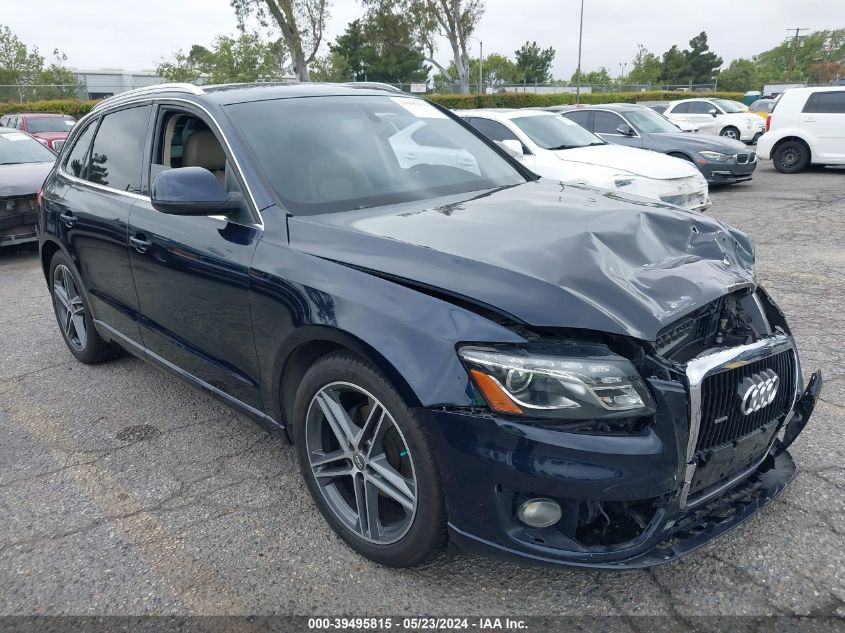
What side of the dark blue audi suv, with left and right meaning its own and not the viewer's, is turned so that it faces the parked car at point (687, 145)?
left

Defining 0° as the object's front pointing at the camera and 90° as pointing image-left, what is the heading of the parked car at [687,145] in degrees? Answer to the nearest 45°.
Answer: approximately 315°

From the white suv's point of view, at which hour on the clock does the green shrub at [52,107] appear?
The green shrub is roughly at 6 o'clock from the white suv.

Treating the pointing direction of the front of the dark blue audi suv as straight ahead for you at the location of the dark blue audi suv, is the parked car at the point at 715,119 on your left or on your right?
on your left

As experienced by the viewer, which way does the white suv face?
facing to the right of the viewer

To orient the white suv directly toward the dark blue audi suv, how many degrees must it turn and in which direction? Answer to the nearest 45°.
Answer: approximately 90° to its right

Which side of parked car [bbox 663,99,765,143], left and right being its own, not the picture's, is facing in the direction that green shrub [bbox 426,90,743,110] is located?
back

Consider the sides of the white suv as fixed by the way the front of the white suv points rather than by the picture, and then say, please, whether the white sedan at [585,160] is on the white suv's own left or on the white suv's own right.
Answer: on the white suv's own right

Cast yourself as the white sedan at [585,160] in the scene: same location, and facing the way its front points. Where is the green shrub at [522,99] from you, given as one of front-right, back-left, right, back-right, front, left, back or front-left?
back-left

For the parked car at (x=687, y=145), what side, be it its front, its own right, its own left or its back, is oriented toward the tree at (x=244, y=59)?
back

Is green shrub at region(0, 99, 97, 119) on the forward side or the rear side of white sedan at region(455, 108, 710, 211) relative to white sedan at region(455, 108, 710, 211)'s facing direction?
on the rear side

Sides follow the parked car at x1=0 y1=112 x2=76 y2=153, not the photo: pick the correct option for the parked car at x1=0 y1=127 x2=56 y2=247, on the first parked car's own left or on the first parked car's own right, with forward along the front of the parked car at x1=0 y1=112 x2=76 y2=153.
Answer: on the first parked car's own right

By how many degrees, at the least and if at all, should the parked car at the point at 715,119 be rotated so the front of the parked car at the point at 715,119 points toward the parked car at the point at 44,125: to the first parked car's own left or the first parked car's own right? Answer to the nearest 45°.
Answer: approximately 90° to the first parked car's own right

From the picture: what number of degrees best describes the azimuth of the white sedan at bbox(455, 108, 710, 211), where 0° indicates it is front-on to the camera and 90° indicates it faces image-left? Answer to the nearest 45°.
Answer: approximately 315°

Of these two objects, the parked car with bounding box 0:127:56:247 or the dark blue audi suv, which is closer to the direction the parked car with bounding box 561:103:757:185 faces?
the dark blue audi suv
